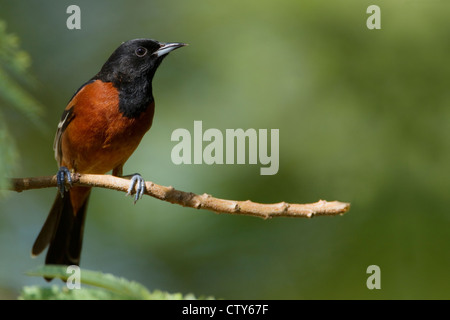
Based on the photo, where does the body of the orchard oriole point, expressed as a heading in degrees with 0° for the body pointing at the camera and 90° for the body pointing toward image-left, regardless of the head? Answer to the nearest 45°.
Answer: approximately 315°
